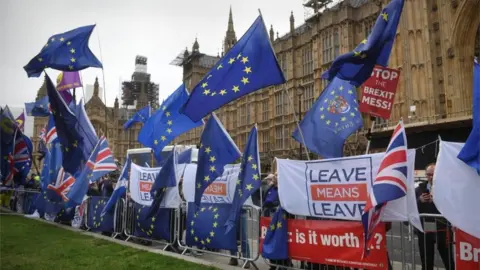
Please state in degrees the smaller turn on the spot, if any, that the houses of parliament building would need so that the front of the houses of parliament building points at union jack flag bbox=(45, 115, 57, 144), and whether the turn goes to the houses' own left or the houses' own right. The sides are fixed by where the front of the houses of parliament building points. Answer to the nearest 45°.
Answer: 0° — it already faces it

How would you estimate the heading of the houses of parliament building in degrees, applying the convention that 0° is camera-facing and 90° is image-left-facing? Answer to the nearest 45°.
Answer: approximately 45°

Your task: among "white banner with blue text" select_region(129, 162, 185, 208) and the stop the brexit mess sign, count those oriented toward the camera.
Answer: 2

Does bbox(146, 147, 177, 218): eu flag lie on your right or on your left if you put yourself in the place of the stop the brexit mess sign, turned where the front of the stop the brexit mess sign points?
on your right

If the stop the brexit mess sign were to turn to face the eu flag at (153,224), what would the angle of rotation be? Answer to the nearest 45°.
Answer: approximately 90° to its right

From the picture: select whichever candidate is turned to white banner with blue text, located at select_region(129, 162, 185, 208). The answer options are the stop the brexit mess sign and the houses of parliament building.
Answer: the houses of parliament building

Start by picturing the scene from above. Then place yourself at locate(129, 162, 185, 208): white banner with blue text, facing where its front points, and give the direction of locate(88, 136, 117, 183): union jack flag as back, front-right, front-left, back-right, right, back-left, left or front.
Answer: back-right

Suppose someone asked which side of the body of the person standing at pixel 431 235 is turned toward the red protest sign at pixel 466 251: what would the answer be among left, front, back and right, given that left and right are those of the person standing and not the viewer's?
left

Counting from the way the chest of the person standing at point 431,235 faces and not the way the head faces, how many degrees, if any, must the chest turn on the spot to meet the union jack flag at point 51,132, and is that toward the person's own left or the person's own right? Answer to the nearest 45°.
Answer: approximately 45° to the person's own right

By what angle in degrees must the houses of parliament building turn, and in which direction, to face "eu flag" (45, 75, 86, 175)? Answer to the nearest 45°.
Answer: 0° — it already faces it

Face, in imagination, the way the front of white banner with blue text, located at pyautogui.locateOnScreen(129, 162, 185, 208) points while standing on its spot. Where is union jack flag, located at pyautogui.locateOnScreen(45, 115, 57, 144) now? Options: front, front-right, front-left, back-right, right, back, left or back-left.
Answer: back-right

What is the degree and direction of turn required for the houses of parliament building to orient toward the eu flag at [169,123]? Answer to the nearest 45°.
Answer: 0° — it already faces it

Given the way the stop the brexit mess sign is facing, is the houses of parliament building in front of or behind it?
behind
